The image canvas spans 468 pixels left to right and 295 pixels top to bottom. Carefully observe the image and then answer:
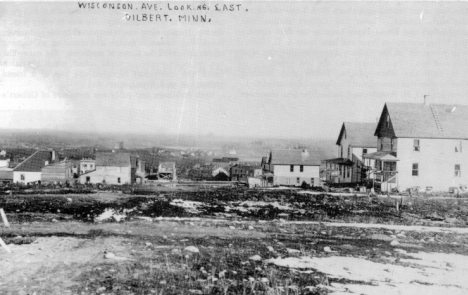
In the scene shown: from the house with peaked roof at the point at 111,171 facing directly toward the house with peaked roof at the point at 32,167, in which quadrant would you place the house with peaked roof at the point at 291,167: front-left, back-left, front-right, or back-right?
back-left

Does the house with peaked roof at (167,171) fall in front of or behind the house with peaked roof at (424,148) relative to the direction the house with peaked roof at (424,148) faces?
in front

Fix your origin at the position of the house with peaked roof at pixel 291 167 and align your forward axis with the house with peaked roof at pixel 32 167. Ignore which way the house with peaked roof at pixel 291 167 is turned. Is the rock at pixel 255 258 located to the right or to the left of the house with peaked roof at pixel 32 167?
left

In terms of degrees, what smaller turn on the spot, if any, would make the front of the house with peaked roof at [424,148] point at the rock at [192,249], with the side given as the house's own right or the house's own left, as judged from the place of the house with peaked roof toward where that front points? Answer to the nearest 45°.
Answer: approximately 90° to the house's own left

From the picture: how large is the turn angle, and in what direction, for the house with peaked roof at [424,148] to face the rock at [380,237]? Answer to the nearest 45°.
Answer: approximately 90° to its left

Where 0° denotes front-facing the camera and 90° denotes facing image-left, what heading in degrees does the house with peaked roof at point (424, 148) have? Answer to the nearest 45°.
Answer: approximately 90°

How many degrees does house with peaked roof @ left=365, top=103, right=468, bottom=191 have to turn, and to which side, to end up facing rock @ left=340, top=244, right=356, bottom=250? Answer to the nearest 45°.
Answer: approximately 90° to its left

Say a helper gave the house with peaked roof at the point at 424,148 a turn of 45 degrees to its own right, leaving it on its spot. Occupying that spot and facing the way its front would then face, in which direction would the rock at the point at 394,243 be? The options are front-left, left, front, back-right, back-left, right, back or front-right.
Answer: back-left
